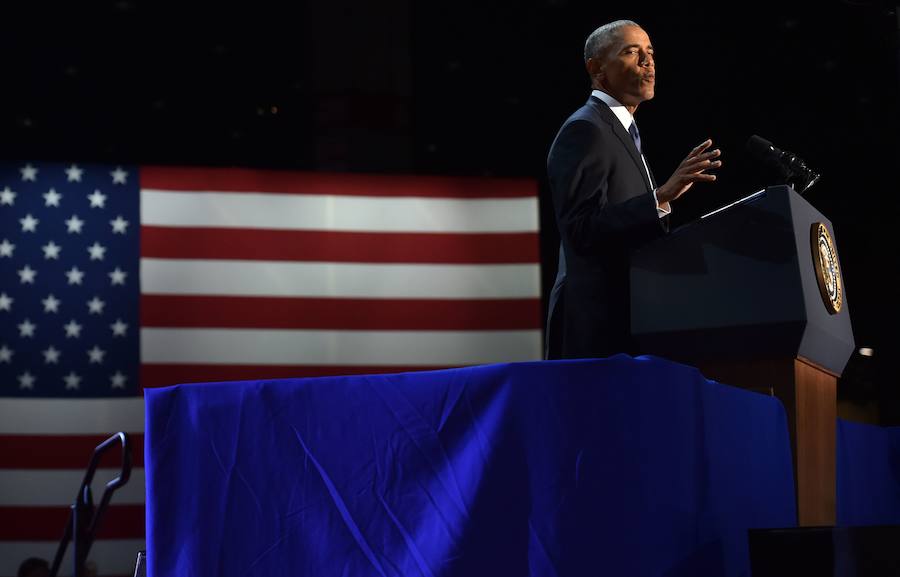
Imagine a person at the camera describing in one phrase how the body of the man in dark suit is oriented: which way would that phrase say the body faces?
to the viewer's right

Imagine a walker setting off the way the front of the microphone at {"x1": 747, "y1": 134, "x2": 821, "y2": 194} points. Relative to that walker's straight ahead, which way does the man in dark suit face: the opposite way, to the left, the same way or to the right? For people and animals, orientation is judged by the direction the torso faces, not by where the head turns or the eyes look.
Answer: the opposite way

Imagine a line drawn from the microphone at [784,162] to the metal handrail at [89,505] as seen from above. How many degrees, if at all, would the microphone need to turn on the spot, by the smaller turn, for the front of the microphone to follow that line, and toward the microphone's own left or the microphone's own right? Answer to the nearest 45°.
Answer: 0° — it already faces it

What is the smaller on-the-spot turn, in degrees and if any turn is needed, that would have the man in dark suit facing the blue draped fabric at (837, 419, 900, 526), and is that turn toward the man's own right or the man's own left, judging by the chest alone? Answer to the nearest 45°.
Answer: approximately 45° to the man's own left

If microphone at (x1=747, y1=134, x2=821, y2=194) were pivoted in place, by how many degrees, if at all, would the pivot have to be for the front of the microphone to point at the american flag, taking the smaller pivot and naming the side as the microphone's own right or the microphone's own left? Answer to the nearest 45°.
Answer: approximately 45° to the microphone's own right

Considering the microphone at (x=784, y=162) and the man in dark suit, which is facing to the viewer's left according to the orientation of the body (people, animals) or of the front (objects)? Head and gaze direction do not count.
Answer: the microphone

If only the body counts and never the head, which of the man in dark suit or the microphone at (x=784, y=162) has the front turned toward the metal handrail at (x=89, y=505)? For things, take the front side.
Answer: the microphone

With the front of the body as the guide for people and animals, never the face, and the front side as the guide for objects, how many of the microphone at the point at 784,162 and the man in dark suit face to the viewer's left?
1

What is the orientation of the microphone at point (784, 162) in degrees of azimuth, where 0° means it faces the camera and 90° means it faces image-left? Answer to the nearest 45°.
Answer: approximately 90°

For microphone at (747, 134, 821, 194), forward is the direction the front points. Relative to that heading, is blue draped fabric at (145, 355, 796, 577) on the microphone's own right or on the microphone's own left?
on the microphone's own left
